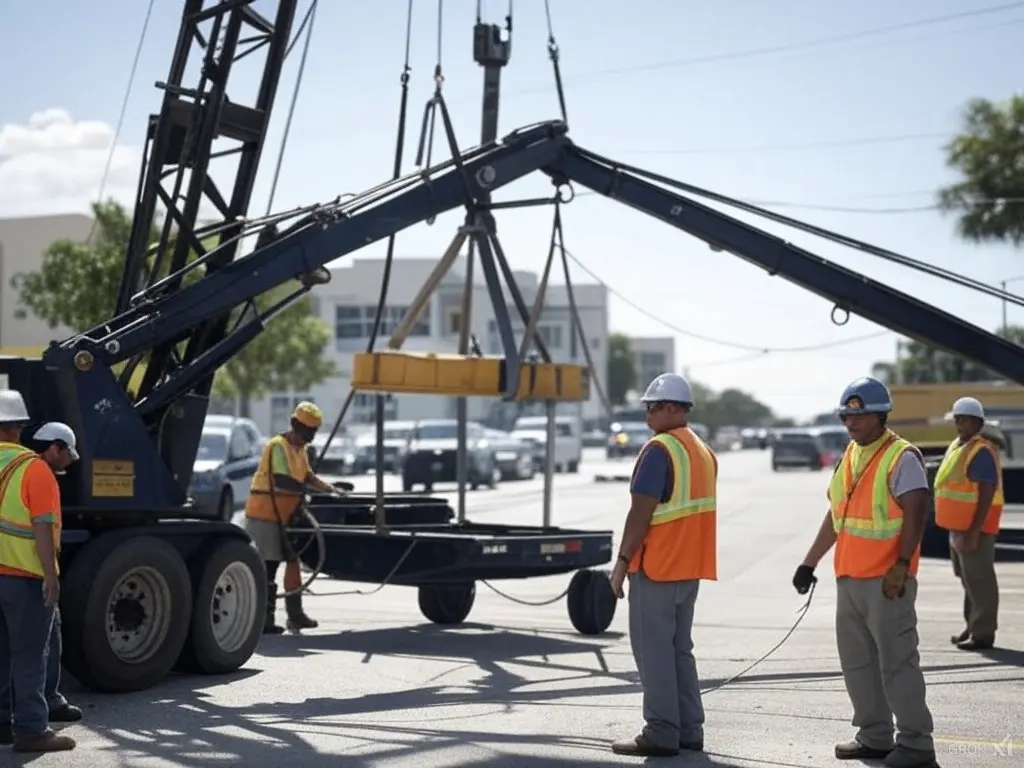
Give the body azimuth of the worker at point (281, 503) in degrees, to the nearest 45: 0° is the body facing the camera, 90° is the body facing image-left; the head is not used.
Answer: approximately 270°

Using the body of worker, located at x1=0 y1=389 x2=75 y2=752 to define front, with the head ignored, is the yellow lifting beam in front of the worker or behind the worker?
in front

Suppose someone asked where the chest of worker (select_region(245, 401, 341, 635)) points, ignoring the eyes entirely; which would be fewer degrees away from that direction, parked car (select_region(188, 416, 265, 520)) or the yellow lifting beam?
the yellow lifting beam

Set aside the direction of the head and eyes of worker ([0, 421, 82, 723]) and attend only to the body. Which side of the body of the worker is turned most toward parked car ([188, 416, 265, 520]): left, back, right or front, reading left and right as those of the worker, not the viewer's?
left

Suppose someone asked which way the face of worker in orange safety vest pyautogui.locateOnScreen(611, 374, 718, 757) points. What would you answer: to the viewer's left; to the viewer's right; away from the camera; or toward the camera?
to the viewer's left

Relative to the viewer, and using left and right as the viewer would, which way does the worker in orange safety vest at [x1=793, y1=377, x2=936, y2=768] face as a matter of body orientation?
facing the viewer and to the left of the viewer

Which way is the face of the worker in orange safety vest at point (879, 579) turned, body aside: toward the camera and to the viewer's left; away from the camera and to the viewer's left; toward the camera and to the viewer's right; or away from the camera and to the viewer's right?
toward the camera and to the viewer's left

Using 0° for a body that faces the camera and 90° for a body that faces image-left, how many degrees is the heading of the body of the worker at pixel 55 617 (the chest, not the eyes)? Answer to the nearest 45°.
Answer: approximately 270°

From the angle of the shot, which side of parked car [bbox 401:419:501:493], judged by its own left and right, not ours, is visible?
front

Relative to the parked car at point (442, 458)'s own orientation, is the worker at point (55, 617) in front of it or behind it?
in front

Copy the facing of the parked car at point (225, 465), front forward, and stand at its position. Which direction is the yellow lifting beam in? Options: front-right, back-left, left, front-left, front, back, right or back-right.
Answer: front-left

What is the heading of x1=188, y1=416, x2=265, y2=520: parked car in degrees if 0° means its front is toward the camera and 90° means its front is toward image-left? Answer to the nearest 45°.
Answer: approximately 45°

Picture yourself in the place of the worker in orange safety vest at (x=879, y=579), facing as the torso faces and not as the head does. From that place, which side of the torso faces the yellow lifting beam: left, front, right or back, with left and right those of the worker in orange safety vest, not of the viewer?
right

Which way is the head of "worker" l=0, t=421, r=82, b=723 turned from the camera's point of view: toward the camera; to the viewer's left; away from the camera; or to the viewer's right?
to the viewer's right

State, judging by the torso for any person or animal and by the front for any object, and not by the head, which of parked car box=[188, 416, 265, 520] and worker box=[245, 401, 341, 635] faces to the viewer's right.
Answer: the worker
